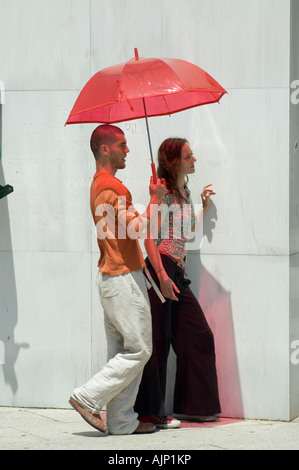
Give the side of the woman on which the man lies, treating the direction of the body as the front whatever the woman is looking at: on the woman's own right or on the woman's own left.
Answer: on the woman's own right

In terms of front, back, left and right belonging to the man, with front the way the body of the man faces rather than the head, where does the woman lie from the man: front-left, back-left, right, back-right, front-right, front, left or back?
front-left

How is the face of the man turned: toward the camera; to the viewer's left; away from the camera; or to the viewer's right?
to the viewer's right

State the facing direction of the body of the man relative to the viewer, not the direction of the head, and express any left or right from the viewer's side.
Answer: facing to the right of the viewer

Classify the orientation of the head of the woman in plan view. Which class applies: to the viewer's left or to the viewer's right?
to the viewer's right
